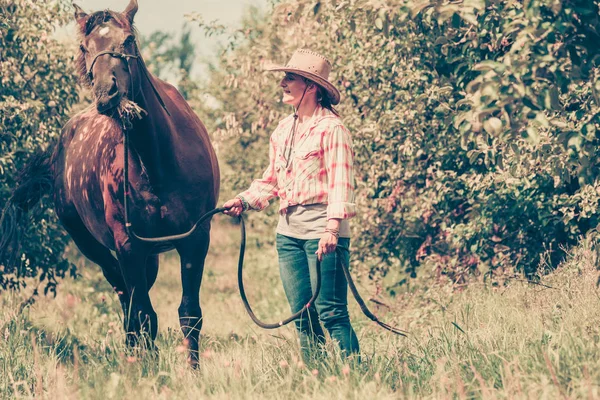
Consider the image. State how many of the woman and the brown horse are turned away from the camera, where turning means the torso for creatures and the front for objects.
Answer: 0

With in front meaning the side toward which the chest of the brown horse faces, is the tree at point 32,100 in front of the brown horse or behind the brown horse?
behind

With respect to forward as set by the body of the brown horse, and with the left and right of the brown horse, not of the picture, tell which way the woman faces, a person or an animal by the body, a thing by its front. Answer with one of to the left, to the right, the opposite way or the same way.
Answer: to the right

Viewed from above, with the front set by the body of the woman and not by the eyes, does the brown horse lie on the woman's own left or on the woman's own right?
on the woman's own right

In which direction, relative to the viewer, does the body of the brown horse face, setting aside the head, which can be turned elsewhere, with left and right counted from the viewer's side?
facing the viewer and to the right of the viewer

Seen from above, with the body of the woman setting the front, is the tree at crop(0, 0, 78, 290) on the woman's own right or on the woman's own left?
on the woman's own right

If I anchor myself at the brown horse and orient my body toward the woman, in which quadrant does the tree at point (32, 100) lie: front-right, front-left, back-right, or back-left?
back-left

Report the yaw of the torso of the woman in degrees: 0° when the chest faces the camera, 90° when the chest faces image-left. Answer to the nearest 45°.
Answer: approximately 45°

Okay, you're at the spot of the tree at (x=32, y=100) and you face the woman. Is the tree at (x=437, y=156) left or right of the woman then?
left

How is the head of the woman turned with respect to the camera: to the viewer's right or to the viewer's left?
to the viewer's left
